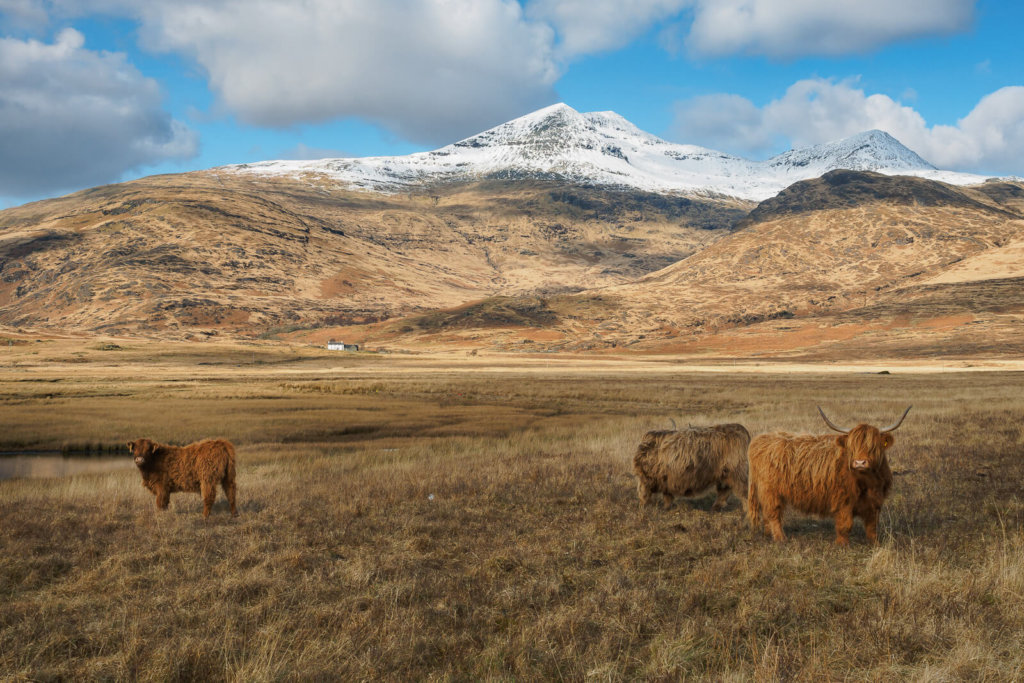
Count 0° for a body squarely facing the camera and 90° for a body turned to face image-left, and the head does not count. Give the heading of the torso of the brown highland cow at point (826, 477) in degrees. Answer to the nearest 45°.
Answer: approximately 315°

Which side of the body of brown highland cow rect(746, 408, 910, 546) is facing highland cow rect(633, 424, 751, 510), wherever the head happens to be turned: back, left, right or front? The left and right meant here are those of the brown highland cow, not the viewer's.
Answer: back

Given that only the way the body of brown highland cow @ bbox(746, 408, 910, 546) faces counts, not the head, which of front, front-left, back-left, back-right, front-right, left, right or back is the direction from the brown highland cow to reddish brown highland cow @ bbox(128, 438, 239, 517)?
back-right

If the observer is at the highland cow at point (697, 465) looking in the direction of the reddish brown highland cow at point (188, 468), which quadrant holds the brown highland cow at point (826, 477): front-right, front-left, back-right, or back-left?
back-left
